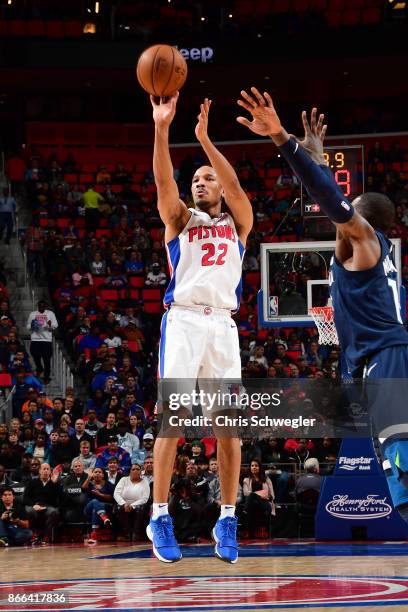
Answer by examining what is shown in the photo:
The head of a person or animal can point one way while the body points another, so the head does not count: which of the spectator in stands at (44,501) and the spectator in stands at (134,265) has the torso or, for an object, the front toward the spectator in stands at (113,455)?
the spectator in stands at (134,265)

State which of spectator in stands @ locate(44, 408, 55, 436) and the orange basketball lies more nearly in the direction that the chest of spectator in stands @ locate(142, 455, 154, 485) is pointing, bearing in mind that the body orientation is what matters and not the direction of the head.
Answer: the orange basketball

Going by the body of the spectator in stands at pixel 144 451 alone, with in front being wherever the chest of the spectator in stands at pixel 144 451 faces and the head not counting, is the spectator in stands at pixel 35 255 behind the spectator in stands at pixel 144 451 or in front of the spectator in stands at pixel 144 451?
behind

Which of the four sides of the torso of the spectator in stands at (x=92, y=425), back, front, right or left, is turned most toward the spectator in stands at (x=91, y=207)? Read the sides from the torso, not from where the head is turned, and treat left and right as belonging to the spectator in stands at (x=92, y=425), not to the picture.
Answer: back

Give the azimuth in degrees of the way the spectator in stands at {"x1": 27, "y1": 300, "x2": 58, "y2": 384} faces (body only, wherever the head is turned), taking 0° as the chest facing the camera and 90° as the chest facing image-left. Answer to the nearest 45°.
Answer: approximately 0°

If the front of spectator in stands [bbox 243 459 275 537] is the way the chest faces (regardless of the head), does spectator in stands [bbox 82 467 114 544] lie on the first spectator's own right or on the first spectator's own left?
on the first spectator's own right

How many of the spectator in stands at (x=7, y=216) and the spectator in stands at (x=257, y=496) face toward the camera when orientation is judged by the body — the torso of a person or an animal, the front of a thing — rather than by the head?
2

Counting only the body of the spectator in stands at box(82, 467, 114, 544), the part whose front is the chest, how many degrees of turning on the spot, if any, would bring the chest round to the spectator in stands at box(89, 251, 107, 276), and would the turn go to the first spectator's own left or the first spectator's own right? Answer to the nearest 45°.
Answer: approximately 180°

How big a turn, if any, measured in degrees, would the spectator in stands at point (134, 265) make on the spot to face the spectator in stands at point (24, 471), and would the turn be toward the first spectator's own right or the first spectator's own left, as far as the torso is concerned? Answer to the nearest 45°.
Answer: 0° — they already face them
